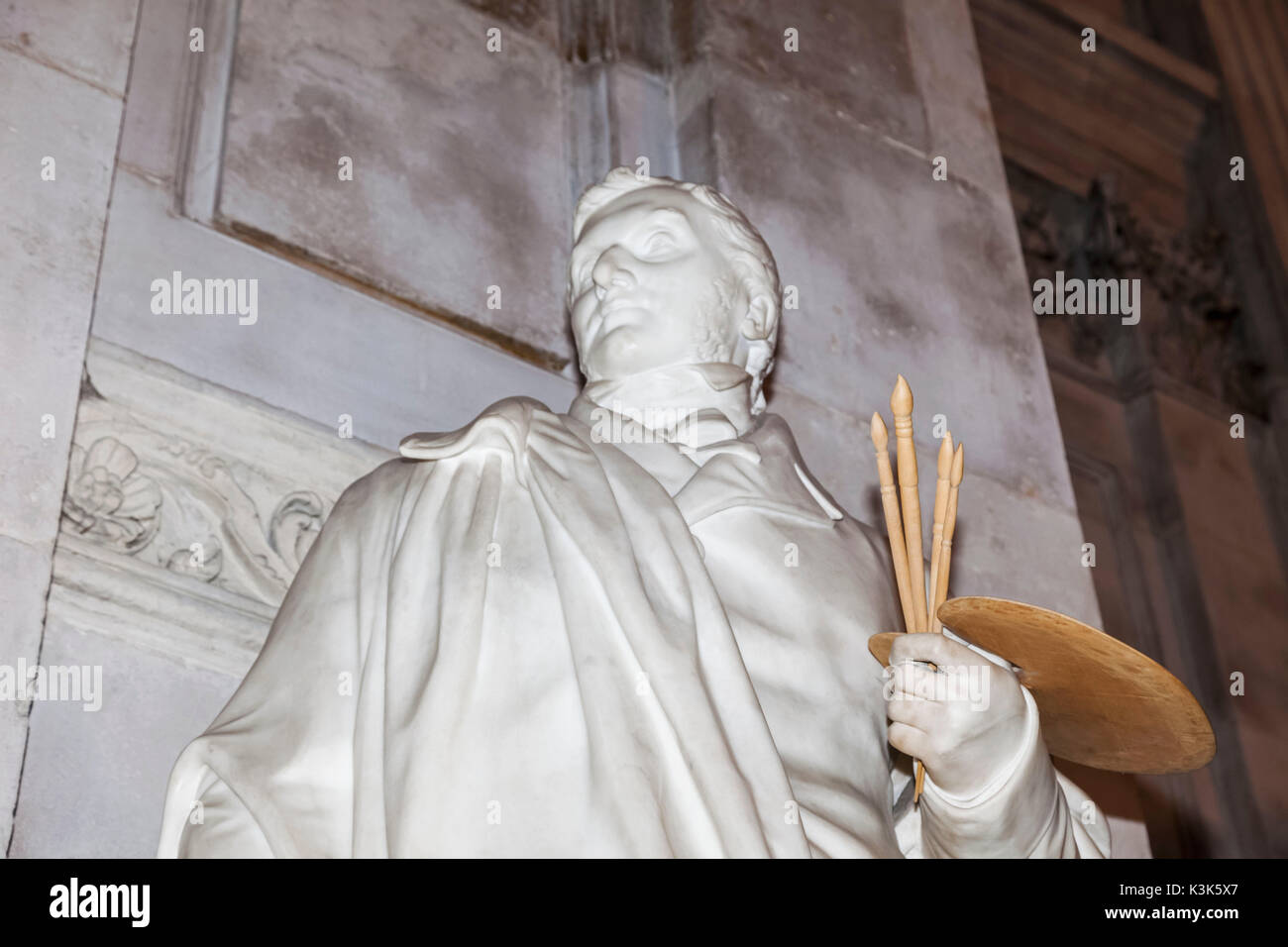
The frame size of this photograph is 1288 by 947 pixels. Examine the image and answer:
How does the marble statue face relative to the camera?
toward the camera
